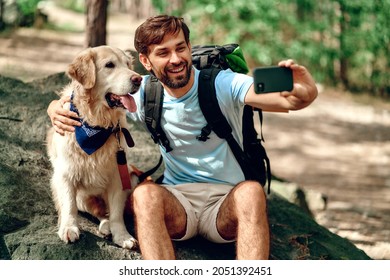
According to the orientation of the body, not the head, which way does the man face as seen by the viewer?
toward the camera

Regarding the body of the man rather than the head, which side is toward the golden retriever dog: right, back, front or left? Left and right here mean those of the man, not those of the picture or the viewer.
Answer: right

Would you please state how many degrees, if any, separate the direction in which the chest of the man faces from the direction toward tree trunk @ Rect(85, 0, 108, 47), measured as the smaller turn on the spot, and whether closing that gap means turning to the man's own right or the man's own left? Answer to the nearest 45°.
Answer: approximately 180°
